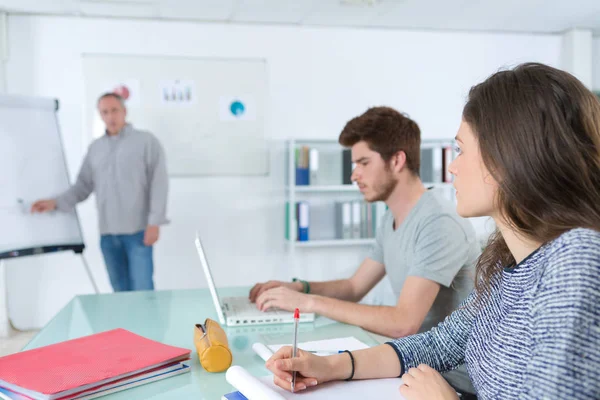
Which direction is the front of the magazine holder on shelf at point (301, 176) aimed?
toward the camera

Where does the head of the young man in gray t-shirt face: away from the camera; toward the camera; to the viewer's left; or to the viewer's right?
to the viewer's left

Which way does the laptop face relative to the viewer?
to the viewer's right

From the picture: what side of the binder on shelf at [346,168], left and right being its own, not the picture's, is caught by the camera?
front

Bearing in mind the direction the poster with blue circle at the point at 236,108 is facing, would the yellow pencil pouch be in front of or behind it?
in front

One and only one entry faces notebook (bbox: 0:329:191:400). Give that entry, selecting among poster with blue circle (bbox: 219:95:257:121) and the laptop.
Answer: the poster with blue circle

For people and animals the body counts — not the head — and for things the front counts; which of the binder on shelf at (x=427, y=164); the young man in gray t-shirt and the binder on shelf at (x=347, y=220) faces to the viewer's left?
the young man in gray t-shirt

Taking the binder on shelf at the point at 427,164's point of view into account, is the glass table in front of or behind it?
in front

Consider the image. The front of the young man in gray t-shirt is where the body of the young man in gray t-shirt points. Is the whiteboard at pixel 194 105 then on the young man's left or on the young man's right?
on the young man's right

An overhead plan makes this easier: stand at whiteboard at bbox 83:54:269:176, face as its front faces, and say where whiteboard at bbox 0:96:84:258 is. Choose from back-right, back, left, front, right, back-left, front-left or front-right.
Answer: front-right

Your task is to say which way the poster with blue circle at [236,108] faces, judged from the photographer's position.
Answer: facing the viewer

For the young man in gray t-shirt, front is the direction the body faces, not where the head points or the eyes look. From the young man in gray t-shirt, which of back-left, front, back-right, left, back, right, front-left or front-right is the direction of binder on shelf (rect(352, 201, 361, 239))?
right
